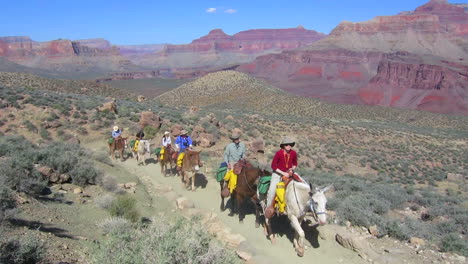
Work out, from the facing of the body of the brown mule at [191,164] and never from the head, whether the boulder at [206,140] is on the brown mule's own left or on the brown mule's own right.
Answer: on the brown mule's own left

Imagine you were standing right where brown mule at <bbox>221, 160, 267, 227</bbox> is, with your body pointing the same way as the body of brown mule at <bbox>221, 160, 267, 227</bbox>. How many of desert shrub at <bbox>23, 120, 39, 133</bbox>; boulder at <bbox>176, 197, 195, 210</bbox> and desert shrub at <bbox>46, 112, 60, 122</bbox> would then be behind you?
3

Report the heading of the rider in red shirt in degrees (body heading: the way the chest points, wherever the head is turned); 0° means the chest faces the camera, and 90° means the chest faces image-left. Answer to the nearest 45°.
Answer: approximately 315°

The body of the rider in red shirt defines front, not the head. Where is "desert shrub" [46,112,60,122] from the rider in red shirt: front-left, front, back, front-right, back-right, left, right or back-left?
back

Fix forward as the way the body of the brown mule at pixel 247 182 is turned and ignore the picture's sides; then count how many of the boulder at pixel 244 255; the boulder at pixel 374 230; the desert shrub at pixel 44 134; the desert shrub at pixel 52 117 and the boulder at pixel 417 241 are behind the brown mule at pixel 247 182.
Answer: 2

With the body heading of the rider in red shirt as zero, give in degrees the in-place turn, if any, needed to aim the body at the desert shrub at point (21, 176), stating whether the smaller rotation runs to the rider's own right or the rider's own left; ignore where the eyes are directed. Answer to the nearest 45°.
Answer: approximately 135° to the rider's own right

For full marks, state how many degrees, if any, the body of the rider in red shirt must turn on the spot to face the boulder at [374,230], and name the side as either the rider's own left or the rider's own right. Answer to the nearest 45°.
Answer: approximately 45° to the rider's own left

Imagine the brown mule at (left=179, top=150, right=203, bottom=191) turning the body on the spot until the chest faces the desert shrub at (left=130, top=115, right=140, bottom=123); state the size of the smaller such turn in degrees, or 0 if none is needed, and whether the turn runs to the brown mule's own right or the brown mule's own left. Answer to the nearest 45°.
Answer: approximately 135° to the brown mule's own left

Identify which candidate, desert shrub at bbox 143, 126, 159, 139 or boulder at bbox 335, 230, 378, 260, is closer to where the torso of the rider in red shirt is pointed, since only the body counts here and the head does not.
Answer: the boulder

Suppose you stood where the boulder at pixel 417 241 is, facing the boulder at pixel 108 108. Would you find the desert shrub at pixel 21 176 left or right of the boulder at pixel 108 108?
left

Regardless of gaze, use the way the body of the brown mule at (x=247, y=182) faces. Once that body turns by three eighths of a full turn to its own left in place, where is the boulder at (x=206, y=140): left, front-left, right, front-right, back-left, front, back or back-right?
front
